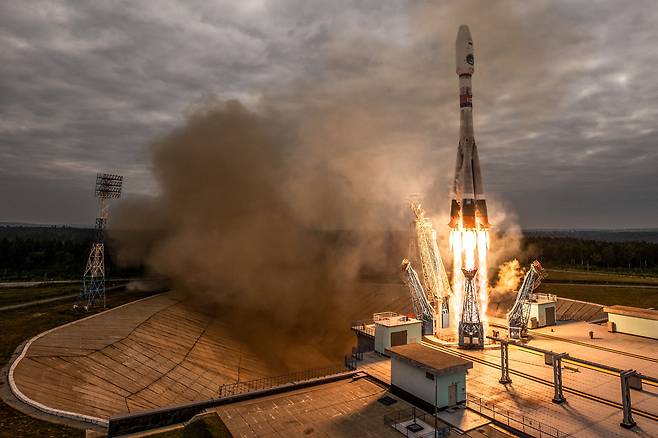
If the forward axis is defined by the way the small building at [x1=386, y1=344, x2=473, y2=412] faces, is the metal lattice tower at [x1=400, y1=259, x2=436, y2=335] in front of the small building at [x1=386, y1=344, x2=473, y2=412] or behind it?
behind

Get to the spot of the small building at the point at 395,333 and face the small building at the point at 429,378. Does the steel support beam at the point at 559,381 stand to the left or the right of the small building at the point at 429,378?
left

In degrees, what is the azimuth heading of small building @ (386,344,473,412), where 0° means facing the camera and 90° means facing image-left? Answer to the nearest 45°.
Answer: approximately 315°

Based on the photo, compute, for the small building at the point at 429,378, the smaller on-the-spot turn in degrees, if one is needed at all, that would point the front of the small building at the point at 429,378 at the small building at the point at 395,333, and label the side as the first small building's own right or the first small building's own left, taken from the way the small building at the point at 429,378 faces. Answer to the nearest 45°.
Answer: approximately 135° to the first small building's own left

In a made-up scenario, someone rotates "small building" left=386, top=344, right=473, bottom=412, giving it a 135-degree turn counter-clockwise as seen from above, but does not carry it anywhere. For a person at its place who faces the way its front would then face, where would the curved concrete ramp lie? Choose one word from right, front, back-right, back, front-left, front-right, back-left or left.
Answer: left

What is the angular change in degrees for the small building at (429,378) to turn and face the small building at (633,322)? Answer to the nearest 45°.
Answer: approximately 90° to its left

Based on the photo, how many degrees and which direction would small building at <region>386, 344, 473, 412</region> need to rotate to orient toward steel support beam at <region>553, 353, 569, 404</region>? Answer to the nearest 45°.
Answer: approximately 45° to its left

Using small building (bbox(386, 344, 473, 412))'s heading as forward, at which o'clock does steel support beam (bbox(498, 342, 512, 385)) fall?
The steel support beam is roughly at 9 o'clock from the small building.

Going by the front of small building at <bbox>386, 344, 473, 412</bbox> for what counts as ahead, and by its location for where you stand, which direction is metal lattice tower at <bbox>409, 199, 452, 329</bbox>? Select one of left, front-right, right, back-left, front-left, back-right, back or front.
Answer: back-left

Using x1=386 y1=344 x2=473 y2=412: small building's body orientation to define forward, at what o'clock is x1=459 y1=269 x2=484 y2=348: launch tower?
The launch tower is roughly at 8 o'clock from the small building.
